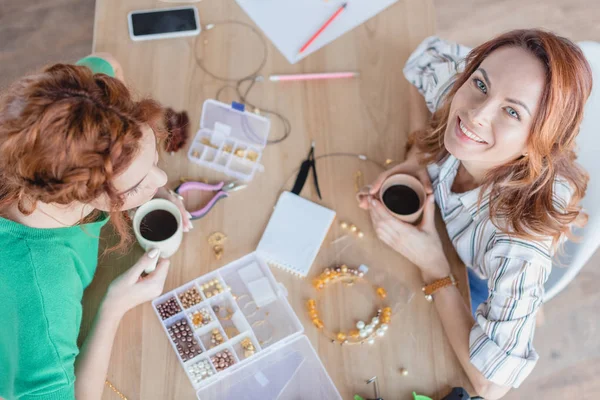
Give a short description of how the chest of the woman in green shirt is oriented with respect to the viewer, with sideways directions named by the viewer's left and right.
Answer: facing to the right of the viewer

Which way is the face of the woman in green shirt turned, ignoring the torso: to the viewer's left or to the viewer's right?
to the viewer's right

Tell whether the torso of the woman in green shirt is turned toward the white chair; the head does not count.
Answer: yes

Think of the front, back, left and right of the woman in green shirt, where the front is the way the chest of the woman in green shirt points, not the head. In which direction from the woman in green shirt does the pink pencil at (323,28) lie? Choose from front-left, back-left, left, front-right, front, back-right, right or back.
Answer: front-left
